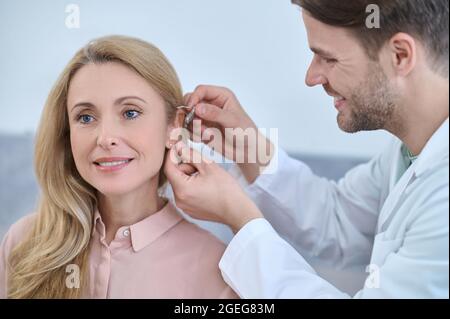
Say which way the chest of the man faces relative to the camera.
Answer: to the viewer's left

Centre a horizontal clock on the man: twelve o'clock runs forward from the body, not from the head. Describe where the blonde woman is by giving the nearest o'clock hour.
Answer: The blonde woman is roughly at 12 o'clock from the man.

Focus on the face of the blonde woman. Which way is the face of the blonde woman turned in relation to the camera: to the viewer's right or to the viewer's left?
to the viewer's left

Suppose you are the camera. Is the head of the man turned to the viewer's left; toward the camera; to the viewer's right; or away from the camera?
to the viewer's left
